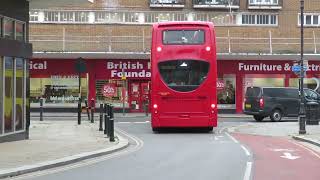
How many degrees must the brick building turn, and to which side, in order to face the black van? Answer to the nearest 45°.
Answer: approximately 45° to its left

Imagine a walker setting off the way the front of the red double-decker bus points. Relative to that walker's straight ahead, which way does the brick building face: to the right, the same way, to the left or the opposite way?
the opposite way

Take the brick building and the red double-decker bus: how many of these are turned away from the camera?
1

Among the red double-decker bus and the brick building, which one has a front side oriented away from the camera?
the red double-decker bus

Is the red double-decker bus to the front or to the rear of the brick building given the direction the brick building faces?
to the front

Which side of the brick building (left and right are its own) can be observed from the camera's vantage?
front

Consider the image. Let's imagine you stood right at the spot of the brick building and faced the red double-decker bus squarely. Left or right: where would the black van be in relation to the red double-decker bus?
left

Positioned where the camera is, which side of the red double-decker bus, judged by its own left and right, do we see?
back

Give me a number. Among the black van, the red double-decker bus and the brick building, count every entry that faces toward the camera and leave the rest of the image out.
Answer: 1

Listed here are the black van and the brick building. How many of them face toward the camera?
1
